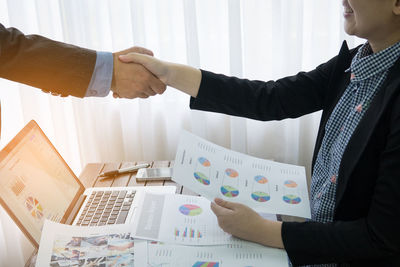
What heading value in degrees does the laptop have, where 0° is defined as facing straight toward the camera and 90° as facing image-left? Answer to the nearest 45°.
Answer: approximately 270°
